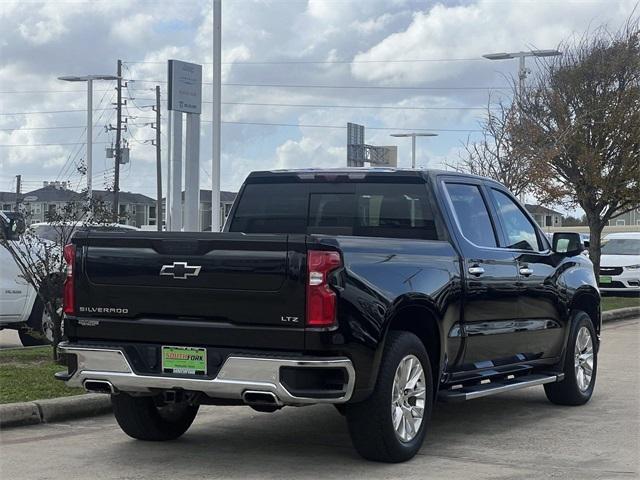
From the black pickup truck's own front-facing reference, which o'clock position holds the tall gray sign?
The tall gray sign is roughly at 10 o'clock from the black pickup truck.

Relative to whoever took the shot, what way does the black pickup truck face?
facing away from the viewer and to the right of the viewer

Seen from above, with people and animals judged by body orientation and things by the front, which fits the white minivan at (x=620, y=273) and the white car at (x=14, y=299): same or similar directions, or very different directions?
very different directions

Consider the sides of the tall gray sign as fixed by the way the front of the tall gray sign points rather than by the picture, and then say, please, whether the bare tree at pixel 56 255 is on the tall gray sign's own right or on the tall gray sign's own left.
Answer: on the tall gray sign's own right

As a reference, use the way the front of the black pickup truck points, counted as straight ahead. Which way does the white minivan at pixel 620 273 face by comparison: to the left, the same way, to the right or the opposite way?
the opposite way

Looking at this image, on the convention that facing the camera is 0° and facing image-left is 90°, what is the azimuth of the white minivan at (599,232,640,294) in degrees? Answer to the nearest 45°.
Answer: approximately 45°

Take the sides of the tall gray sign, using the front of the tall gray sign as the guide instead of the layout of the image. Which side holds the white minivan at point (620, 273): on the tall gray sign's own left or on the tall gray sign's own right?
on the tall gray sign's own left
